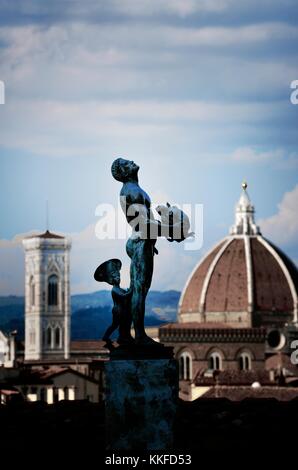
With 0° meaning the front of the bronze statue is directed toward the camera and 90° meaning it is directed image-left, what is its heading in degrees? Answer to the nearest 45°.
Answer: approximately 270°
